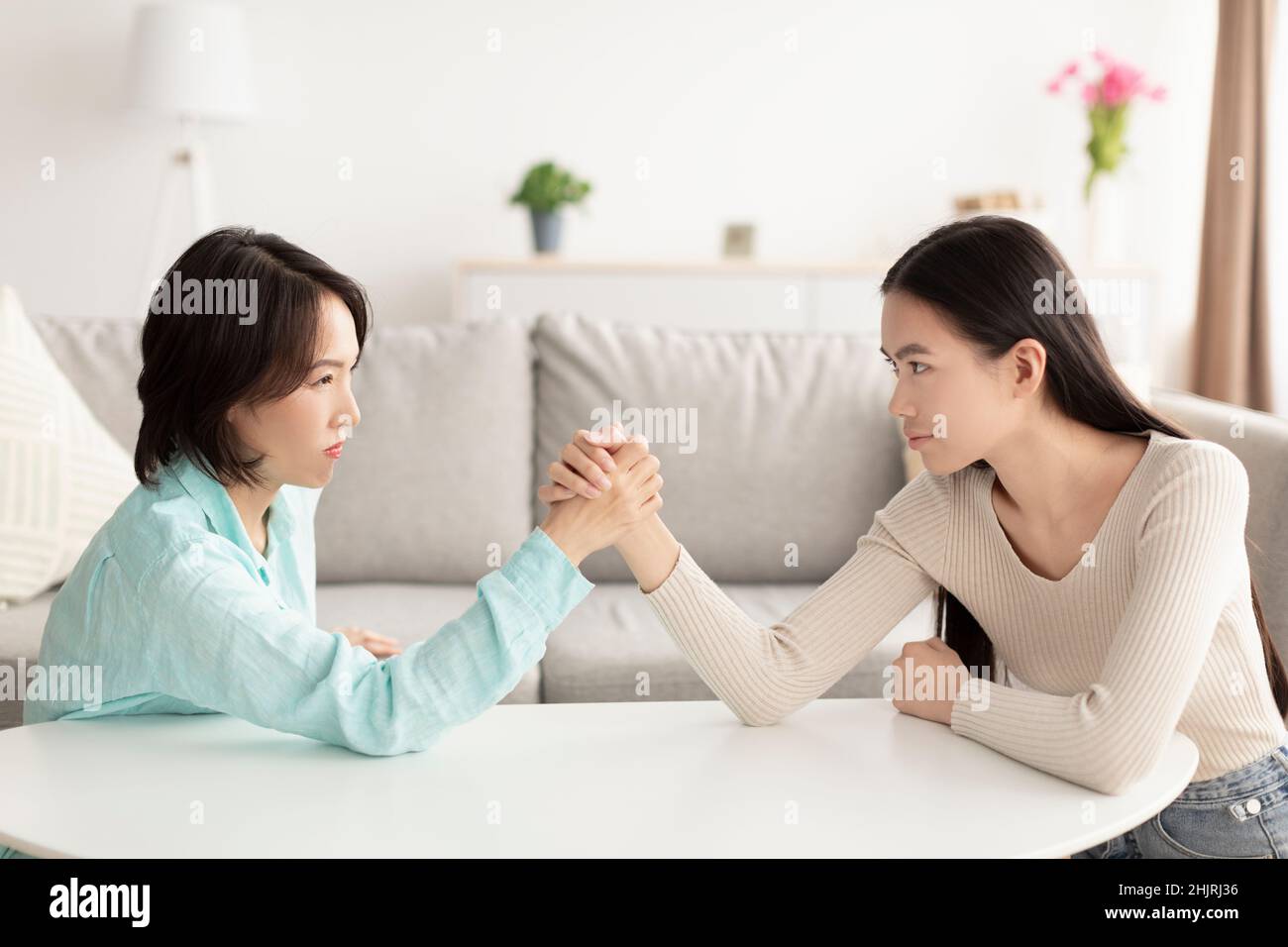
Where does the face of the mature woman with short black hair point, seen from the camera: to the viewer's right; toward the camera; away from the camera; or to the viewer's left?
to the viewer's right

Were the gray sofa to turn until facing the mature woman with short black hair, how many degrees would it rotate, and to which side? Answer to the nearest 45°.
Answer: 0° — it already faces them

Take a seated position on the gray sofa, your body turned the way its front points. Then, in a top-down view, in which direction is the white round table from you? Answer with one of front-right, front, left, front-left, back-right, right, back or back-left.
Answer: front

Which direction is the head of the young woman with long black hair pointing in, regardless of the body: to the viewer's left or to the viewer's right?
to the viewer's left

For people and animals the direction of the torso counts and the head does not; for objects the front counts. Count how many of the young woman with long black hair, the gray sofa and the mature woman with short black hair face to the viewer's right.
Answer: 1

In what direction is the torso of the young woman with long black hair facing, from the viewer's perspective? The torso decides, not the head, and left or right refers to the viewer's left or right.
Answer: facing the viewer and to the left of the viewer

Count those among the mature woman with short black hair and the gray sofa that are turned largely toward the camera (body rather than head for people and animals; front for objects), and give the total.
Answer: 1

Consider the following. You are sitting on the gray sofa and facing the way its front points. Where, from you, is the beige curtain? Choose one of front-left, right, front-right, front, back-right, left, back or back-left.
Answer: back-left

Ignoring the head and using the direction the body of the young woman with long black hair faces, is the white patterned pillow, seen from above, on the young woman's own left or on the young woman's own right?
on the young woman's own right

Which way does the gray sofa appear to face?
toward the camera

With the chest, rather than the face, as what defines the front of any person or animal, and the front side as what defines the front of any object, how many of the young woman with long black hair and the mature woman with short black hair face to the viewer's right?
1

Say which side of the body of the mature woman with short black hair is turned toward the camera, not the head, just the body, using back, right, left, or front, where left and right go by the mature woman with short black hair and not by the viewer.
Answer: right

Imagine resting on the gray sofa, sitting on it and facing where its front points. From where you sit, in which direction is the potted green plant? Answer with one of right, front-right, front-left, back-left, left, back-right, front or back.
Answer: back

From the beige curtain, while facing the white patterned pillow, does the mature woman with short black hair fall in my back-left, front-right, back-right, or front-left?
front-left
